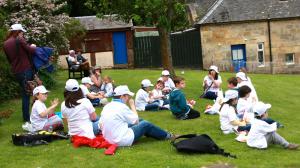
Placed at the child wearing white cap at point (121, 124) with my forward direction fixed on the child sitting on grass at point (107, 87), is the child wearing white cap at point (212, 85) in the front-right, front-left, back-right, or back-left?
front-right

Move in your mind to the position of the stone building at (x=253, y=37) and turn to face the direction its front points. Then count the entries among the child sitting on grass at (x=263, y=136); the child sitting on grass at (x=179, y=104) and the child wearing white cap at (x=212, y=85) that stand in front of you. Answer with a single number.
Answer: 3

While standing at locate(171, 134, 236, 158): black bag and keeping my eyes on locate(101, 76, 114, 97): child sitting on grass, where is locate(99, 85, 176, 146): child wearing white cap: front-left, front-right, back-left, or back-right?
front-left

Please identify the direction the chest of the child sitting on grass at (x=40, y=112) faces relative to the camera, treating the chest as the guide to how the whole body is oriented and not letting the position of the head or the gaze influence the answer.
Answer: to the viewer's right

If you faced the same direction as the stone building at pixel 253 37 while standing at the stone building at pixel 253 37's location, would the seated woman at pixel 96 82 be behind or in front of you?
in front

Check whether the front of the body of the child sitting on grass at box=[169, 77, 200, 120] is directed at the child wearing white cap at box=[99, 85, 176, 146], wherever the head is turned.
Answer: no

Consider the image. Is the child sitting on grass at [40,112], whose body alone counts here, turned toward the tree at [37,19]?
no

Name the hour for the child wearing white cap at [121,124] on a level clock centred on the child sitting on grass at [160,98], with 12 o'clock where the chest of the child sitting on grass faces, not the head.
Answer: The child wearing white cap is roughly at 2 o'clock from the child sitting on grass.

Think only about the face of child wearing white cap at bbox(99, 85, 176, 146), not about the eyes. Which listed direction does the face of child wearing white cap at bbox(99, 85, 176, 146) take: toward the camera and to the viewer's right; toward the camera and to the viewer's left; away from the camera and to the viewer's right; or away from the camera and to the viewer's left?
away from the camera and to the viewer's right

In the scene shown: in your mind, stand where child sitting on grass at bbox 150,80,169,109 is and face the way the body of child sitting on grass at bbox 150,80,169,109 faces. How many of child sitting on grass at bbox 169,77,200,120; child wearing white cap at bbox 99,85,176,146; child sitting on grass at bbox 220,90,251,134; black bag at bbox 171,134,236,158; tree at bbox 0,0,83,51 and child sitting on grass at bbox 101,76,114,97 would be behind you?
2
